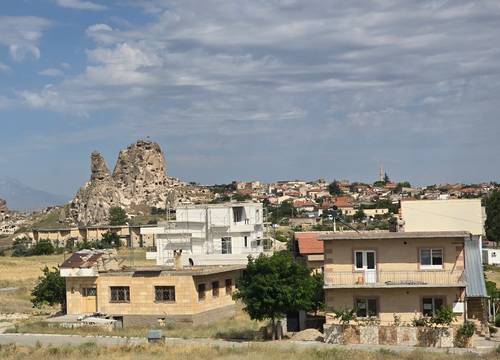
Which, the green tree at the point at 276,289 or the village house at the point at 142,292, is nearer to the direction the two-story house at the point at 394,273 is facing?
the green tree

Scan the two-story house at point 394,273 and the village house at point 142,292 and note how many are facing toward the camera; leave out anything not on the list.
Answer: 2

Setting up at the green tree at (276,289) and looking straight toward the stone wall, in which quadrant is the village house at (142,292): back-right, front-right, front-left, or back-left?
back-left

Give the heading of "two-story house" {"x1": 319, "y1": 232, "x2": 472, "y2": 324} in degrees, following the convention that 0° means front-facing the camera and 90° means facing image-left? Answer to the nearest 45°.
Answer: approximately 0°

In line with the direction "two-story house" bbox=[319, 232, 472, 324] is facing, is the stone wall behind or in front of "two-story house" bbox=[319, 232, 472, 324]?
in front

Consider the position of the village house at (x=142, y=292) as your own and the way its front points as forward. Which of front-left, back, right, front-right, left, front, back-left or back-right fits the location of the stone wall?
front-left

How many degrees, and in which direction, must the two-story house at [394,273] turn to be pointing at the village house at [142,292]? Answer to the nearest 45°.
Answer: approximately 135° to its right

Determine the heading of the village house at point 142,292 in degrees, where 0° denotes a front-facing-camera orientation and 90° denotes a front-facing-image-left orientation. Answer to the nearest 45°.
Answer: approximately 0°

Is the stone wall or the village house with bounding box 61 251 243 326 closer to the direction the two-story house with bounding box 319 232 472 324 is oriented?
the stone wall

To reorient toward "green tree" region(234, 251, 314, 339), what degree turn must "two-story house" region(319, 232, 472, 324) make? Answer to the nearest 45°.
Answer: approximately 90° to its right
